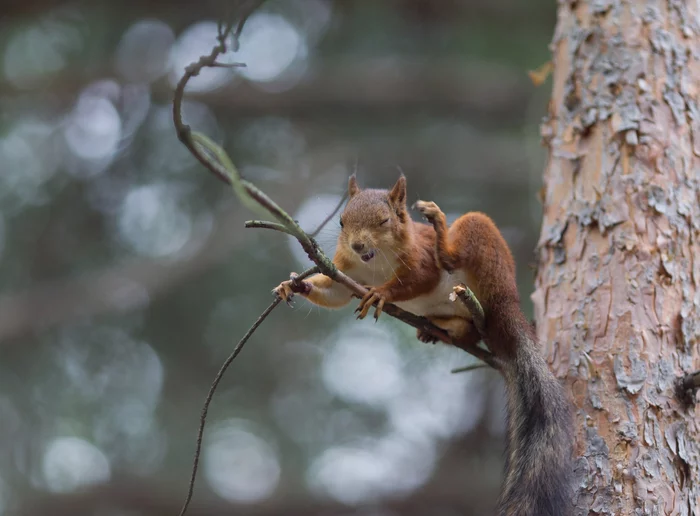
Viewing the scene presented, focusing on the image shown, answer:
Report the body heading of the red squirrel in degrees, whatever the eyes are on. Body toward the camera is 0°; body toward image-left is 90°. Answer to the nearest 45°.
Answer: approximately 45°
